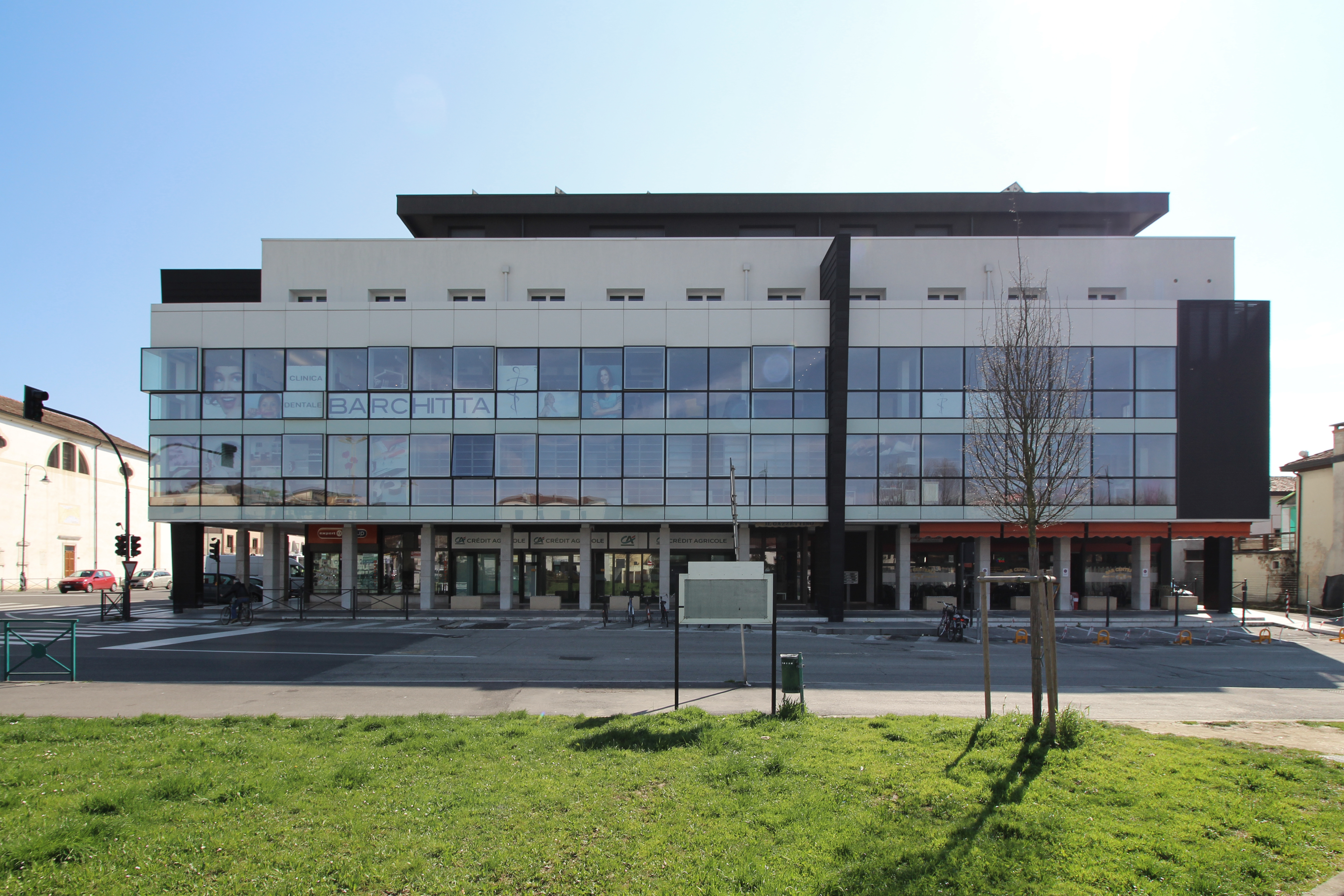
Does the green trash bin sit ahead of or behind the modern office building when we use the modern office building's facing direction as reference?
ahead

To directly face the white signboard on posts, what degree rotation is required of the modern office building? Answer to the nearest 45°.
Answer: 0° — it already faces it

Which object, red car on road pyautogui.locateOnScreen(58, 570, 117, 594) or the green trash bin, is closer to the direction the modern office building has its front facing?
the green trash bin

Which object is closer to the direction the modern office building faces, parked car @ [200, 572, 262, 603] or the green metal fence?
the green metal fence

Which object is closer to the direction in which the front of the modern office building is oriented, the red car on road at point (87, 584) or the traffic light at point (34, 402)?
the traffic light

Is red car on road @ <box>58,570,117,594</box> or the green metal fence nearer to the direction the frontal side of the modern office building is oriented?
the green metal fence

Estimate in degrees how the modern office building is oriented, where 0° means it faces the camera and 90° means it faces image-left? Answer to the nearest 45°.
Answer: approximately 0°
